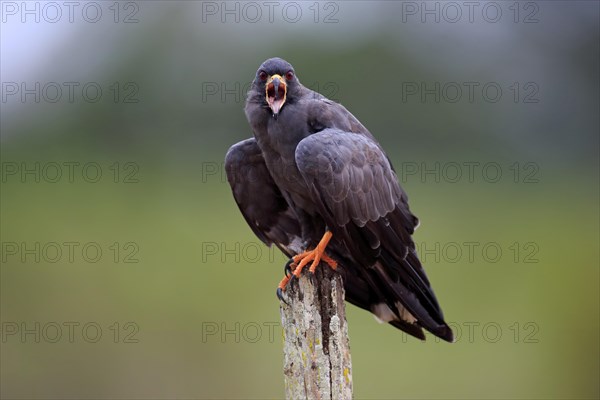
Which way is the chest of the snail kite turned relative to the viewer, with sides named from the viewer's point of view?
facing the viewer and to the left of the viewer
